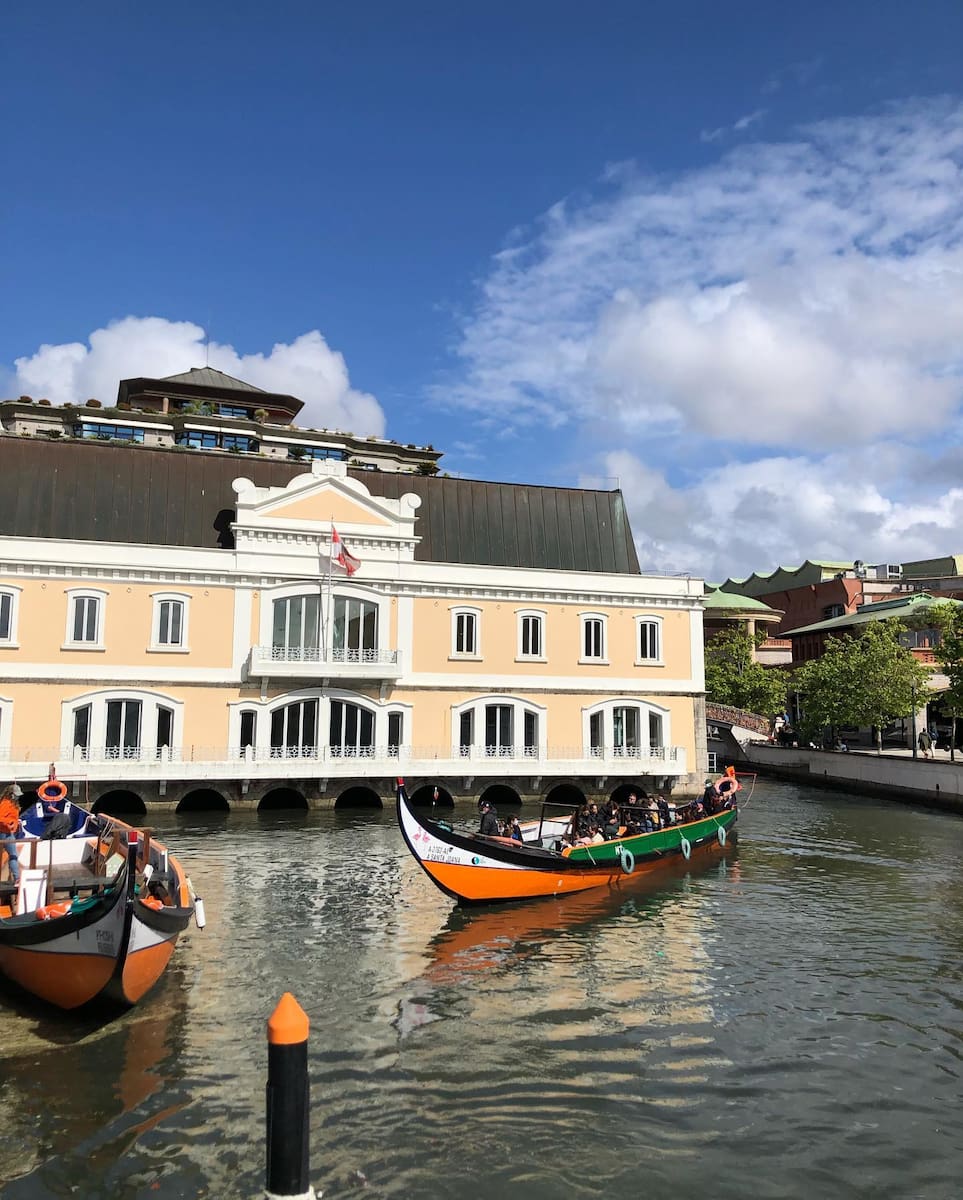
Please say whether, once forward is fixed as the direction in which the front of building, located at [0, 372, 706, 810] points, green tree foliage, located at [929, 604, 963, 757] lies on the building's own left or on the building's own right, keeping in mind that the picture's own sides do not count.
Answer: on the building's own left

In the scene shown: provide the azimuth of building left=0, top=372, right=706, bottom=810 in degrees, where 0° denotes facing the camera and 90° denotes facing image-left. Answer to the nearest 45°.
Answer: approximately 0°

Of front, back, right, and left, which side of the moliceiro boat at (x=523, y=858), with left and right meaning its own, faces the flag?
right

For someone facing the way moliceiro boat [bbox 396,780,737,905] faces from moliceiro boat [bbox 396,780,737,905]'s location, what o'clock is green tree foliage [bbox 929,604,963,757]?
The green tree foliage is roughly at 6 o'clock from the moliceiro boat.

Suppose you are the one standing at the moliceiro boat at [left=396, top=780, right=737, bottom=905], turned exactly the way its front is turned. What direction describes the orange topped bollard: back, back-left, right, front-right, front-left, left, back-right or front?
front-left

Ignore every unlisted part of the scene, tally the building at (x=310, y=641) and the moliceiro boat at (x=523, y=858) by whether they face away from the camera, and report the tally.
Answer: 0

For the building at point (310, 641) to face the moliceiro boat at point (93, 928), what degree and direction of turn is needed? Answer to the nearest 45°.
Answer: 0° — it already faces it

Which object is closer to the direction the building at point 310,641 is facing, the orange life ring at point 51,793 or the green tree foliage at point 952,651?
the orange life ring

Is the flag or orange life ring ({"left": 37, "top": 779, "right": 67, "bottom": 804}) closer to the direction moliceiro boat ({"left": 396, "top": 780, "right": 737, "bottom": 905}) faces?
the orange life ring

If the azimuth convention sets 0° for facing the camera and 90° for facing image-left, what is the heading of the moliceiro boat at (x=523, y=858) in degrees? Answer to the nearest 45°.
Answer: approximately 45°
